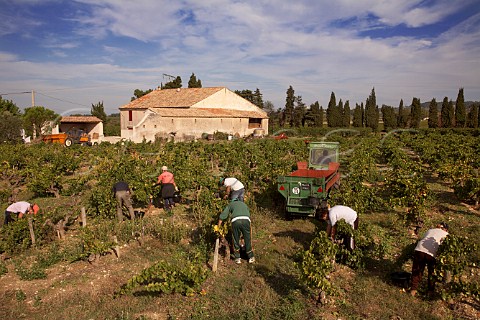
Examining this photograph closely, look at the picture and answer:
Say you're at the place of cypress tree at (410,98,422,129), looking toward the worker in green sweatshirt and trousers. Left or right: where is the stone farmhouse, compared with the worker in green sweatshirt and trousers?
right

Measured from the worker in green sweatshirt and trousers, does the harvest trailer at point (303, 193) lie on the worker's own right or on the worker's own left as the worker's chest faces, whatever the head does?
on the worker's own right

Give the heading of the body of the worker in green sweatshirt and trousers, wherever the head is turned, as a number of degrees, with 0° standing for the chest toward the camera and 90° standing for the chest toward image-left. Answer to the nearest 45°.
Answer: approximately 135°

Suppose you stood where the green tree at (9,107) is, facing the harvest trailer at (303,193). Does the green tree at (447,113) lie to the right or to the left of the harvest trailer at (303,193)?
left

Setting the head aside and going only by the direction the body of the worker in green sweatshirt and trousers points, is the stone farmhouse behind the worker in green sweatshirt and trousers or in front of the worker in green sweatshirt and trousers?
in front

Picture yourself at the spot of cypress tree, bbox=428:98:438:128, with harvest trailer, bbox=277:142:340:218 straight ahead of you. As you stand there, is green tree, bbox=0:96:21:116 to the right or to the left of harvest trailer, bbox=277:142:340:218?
right

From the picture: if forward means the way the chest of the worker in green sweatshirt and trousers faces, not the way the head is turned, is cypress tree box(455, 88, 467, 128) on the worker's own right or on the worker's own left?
on the worker's own right

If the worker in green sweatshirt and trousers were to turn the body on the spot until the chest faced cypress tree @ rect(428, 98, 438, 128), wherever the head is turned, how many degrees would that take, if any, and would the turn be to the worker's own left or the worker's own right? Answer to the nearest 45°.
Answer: approximately 90° to the worker's own right

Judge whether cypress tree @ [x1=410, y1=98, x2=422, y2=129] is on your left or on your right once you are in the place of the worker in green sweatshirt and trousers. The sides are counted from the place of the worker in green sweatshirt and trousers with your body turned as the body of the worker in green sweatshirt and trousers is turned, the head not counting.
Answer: on your right

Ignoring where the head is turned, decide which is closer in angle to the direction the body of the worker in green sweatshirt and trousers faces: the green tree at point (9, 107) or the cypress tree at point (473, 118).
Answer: the green tree

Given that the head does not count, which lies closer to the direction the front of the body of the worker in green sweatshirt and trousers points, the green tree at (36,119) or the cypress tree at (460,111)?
the green tree

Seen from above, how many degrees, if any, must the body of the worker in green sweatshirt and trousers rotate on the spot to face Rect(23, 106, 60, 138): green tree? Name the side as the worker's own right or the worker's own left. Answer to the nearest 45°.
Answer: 0° — they already face it
